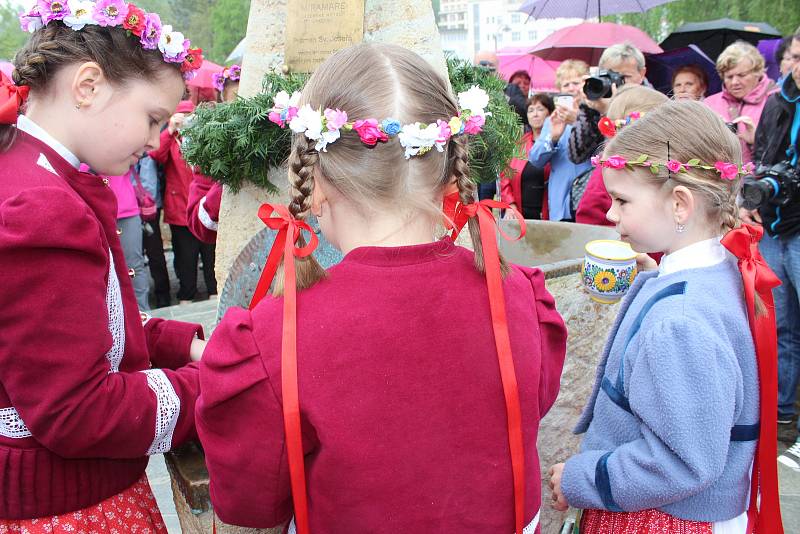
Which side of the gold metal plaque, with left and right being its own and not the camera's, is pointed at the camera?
front

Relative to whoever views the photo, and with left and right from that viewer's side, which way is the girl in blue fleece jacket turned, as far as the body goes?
facing to the left of the viewer

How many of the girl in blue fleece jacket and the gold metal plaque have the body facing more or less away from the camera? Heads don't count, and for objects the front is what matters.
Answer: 0

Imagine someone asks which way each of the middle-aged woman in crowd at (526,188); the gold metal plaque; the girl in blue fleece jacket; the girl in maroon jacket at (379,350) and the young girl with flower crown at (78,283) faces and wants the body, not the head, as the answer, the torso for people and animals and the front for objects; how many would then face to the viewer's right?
1

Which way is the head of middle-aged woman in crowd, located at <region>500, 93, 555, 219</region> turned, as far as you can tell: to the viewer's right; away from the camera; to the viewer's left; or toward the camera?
toward the camera

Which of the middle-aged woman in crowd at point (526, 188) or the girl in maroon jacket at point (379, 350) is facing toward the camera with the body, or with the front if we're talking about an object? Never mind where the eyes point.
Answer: the middle-aged woman in crowd

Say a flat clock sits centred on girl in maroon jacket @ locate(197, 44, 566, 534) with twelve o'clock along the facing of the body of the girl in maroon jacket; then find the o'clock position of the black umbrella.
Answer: The black umbrella is roughly at 1 o'clock from the girl in maroon jacket.

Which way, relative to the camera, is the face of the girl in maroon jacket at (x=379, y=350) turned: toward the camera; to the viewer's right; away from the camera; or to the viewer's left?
away from the camera

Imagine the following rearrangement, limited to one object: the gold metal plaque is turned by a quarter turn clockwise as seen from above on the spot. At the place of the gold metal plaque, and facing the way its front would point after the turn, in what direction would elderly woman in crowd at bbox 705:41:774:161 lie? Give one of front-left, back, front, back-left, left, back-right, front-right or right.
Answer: back-right

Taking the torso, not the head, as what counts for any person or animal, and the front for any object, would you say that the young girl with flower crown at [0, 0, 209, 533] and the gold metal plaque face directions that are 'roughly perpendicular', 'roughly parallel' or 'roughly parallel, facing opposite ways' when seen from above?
roughly perpendicular

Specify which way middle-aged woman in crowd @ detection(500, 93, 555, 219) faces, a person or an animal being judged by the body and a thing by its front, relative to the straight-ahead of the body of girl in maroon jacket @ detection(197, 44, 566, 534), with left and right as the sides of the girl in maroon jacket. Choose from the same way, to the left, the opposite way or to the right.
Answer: the opposite way

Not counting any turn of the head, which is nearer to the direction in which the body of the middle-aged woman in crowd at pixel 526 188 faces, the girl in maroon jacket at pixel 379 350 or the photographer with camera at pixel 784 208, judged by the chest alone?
the girl in maroon jacket

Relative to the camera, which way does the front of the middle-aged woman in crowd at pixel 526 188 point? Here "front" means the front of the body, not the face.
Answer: toward the camera

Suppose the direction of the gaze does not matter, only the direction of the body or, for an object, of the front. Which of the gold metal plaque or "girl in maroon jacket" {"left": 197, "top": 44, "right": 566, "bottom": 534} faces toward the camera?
the gold metal plaque

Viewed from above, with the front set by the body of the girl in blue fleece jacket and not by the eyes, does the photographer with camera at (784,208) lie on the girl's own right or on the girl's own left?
on the girl's own right

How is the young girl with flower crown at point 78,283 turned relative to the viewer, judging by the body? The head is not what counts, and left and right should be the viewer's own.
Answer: facing to the right of the viewer

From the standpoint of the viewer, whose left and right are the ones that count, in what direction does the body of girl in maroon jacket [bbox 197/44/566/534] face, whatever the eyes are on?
facing away from the viewer

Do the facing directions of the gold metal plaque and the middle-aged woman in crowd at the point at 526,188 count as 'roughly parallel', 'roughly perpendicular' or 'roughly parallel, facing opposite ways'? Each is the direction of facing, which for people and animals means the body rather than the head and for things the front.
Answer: roughly parallel
